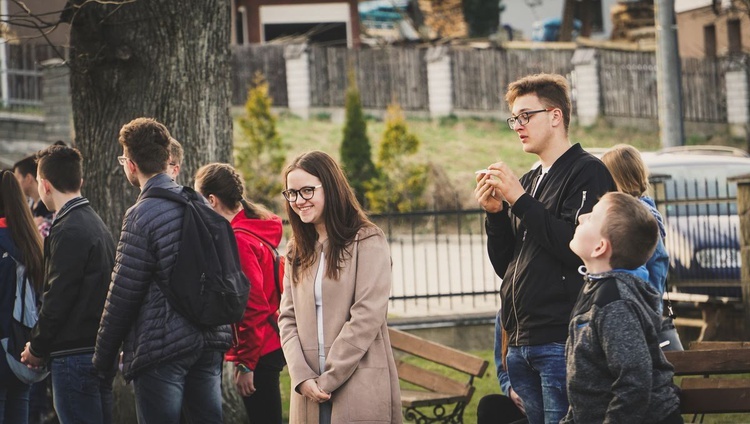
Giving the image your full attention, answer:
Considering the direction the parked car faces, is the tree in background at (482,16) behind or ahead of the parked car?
behind

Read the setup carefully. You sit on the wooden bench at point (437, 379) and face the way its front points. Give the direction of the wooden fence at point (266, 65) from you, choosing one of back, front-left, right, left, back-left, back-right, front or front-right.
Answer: back-right

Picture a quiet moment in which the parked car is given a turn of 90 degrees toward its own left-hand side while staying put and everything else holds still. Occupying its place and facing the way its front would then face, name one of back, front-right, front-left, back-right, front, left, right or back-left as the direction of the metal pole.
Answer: left

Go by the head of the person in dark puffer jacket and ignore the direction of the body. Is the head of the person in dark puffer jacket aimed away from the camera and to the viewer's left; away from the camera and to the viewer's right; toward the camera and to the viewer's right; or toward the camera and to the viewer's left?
away from the camera and to the viewer's left

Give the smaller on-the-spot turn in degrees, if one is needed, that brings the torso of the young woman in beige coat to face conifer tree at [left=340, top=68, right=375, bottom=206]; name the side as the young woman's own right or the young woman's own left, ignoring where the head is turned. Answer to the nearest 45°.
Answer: approximately 135° to the young woman's own right

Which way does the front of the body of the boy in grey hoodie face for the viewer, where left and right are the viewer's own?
facing to the left of the viewer

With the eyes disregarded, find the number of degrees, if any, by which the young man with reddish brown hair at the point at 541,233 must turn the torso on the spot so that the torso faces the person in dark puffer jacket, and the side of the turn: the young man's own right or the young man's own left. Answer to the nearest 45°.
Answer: approximately 45° to the young man's own right
